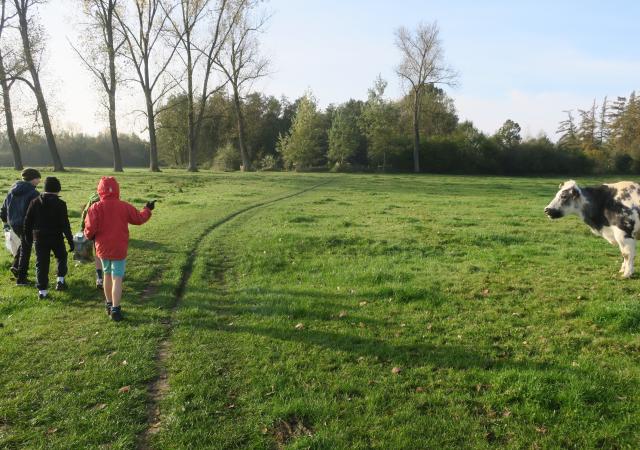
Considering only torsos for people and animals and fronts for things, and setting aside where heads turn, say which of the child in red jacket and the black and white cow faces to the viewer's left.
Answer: the black and white cow

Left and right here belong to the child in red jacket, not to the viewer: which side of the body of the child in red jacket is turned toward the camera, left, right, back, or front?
back

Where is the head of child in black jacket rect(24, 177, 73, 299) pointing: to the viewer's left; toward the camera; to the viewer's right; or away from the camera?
away from the camera

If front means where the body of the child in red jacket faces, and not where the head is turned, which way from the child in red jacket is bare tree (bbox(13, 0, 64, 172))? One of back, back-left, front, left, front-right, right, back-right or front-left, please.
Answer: front

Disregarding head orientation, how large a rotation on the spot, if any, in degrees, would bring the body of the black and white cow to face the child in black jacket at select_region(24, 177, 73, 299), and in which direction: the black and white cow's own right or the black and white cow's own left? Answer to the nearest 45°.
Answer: approximately 45° to the black and white cow's own left

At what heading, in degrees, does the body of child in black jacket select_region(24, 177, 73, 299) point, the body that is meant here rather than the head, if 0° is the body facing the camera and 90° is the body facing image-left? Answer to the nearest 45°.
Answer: approximately 180°

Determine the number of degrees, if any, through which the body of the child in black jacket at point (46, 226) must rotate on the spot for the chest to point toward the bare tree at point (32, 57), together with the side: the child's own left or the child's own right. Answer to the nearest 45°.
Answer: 0° — they already face it

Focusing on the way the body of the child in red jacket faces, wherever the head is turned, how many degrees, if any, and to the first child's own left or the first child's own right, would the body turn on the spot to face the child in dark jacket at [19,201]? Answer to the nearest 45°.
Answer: approximately 45° to the first child's own left

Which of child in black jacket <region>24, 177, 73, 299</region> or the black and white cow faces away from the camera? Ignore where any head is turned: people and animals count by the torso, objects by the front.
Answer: the child in black jacket

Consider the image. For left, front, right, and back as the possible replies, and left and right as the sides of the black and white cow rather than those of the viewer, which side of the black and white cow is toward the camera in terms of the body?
left

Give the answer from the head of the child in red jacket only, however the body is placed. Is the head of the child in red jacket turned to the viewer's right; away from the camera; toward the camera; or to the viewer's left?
away from the camera

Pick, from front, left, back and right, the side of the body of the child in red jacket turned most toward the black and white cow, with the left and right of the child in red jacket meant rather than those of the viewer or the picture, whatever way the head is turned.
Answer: right

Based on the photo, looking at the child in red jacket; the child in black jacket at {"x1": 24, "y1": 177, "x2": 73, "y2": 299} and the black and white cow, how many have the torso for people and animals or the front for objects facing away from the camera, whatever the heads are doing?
2
